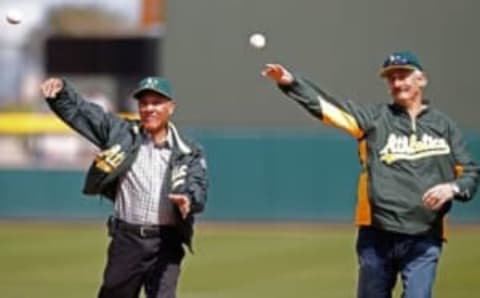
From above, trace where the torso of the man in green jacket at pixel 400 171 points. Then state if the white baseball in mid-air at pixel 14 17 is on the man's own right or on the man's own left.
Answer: on the man's own right

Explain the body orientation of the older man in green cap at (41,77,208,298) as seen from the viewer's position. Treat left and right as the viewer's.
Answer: facing the viewer

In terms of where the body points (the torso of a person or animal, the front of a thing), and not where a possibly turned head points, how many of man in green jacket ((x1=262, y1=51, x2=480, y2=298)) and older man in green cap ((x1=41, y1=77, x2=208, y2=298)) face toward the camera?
2

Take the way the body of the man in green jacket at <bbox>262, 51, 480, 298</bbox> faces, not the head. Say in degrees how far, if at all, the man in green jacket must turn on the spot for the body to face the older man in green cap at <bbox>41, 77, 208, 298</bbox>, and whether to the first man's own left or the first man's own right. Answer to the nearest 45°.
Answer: approximately 90° to the first man's own right

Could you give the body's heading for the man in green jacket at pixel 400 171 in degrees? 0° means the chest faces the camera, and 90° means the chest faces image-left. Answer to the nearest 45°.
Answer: approximately 0°

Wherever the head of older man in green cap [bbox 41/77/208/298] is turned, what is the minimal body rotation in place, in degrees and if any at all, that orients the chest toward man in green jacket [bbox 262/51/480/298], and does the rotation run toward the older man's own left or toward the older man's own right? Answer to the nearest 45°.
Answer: approximately 90° to the older man's own left
